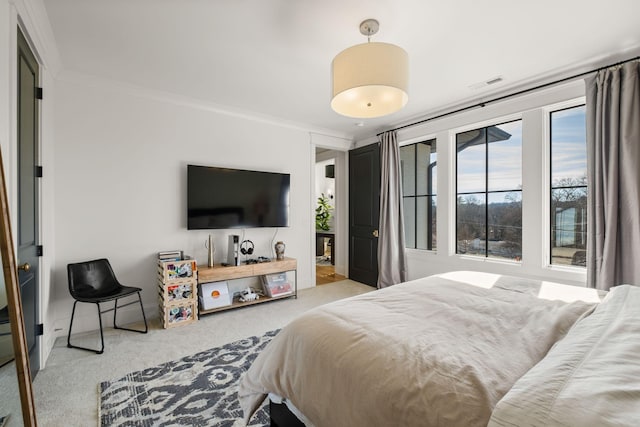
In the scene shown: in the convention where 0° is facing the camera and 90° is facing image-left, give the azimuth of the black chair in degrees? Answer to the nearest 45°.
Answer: approximately 315°

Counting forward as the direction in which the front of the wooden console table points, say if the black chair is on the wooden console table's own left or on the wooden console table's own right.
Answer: on the wooden console table's own right

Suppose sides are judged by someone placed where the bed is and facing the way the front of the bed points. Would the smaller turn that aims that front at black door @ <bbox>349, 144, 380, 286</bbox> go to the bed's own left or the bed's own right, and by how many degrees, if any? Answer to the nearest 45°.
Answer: approximately 45° to the bed's own right

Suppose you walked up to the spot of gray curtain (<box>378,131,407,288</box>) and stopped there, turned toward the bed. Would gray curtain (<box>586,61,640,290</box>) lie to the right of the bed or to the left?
left

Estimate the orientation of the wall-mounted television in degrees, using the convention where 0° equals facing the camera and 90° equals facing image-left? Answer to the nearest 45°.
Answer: approximately 315°

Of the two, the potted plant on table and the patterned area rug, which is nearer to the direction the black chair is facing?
the patterned area rug

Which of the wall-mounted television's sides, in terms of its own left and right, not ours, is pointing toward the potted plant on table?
left

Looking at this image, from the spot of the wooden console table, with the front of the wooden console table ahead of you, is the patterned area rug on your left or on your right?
on your right
